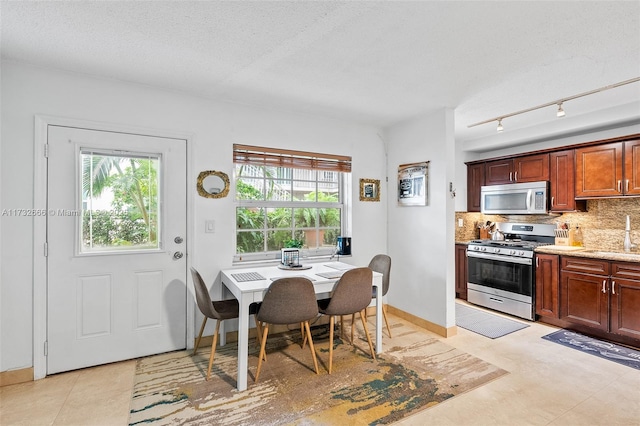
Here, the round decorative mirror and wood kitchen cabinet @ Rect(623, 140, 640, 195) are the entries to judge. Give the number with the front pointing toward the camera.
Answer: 2

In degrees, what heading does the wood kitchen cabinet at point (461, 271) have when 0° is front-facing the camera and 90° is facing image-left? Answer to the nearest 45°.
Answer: approximately 45°

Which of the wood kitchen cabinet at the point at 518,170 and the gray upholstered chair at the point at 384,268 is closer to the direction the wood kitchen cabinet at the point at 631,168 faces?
the gray upholstered chair

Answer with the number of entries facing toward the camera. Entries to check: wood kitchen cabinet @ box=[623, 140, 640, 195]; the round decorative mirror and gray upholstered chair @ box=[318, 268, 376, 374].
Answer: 2

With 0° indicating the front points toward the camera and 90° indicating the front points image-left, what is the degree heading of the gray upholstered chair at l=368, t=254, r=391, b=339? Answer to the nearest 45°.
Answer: approximately 45°

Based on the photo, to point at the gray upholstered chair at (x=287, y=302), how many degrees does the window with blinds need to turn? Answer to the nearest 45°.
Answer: approximately 45° to its right

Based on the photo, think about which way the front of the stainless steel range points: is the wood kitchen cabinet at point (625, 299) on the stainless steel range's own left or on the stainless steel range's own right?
on the stainless steel range's own left

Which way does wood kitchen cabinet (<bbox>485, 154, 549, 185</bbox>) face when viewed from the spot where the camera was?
facing the viewer and to the left of the viewer

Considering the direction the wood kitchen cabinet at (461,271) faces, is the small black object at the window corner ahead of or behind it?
ahead

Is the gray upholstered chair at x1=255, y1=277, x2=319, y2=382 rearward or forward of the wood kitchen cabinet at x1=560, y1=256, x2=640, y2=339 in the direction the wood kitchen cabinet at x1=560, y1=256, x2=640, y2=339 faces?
forward

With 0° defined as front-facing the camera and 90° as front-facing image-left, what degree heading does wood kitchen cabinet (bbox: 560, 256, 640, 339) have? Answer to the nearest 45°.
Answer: approximately 45°

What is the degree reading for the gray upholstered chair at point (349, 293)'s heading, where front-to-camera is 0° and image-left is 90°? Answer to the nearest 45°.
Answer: approximately 135°

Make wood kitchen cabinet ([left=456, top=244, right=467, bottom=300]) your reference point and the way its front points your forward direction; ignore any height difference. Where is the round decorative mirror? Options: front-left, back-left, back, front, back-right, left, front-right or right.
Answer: front
